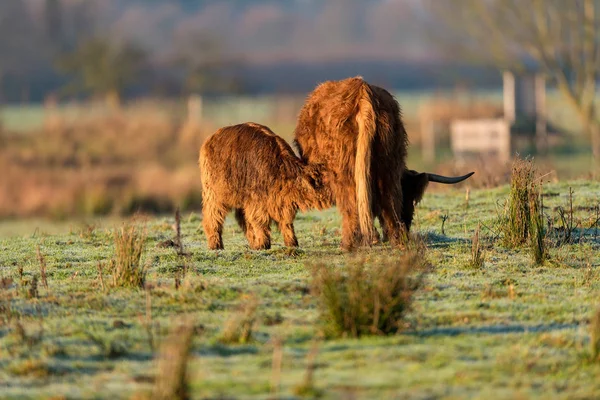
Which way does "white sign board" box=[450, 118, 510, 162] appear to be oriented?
toward the camera

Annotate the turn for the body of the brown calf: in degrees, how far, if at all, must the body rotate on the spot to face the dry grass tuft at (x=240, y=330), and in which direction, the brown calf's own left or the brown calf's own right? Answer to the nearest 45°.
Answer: approximately 90° to the brown calf's own right

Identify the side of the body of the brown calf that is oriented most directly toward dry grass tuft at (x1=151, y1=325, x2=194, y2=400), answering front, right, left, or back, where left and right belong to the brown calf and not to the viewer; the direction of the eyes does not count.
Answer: right

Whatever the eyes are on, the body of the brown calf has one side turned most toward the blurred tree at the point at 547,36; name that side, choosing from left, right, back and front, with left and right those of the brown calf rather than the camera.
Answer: left

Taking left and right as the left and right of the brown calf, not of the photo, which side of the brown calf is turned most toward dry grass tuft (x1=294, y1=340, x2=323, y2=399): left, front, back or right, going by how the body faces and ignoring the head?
right

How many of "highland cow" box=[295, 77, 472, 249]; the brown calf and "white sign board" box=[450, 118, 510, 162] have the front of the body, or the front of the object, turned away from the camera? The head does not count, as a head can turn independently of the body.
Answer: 1

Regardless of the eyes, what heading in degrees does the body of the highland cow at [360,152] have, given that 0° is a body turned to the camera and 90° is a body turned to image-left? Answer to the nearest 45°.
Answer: approximately 180°

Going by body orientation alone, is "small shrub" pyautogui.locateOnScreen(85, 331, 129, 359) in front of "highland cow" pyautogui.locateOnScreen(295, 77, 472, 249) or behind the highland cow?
behind

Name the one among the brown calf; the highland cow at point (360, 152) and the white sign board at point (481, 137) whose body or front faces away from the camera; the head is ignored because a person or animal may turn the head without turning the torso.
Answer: the highland cow

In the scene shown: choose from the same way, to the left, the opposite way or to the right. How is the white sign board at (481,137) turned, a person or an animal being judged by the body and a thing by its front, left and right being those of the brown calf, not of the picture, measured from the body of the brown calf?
to the right

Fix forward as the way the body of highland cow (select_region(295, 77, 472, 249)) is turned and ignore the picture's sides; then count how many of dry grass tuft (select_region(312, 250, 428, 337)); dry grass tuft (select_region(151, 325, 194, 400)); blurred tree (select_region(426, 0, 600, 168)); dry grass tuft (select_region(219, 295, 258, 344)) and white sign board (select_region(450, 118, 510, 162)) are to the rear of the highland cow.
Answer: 3

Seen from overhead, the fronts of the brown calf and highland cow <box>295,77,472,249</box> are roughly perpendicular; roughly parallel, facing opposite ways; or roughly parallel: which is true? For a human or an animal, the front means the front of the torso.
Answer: roughly perpendicular

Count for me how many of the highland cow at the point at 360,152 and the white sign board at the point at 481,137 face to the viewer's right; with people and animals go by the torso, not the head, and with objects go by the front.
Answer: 0

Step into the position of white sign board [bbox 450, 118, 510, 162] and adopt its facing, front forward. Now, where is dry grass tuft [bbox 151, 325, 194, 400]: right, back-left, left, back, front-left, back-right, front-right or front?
front

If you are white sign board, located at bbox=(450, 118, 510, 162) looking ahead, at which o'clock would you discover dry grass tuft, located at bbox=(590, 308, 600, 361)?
The dry grass tuft is roughly at 12 o'clock from the white sign board.

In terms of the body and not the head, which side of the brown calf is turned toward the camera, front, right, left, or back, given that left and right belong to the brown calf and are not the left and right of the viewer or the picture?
right
